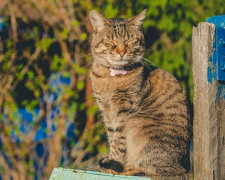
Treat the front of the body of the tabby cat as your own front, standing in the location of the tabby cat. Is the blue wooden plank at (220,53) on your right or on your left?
on your left

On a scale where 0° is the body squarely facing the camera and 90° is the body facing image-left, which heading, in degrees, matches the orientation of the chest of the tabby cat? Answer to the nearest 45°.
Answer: approximately 45°

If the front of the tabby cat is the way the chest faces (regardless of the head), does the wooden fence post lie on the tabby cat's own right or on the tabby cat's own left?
on the tabby cat's own left
